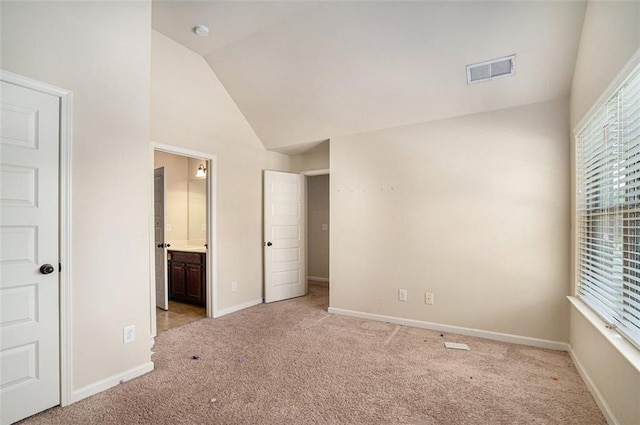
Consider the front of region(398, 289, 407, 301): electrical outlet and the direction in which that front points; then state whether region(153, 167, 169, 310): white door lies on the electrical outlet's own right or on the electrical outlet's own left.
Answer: on the electrical outlet's own right

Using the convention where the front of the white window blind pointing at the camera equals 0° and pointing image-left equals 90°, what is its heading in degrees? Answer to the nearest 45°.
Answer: approximately 90°

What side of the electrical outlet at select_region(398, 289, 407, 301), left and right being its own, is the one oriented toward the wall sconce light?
right

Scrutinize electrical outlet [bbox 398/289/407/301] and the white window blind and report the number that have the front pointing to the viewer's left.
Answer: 1

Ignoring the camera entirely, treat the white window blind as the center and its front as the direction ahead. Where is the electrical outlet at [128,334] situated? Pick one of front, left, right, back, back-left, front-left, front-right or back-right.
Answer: front-left

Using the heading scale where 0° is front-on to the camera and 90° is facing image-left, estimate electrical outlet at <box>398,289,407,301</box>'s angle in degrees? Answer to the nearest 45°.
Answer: approximately 0°
